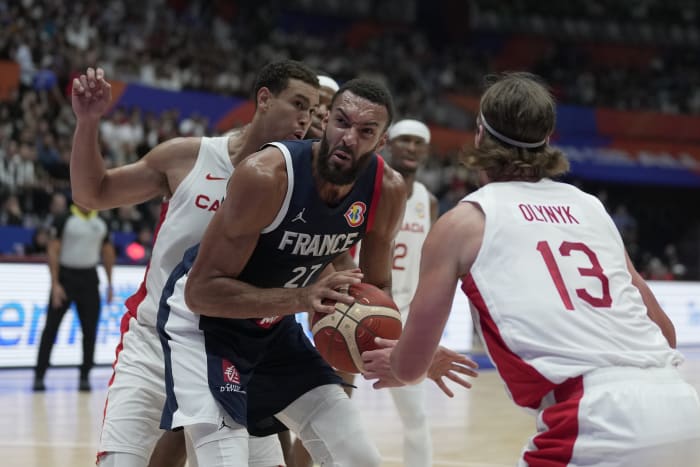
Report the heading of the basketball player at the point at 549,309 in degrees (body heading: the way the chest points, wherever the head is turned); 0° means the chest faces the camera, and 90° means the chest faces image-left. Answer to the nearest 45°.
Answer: approximately 135°

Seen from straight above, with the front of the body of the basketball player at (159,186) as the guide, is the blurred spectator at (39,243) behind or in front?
behind

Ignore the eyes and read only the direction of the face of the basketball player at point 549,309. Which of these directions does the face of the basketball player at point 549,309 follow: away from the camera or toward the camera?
away from the camera

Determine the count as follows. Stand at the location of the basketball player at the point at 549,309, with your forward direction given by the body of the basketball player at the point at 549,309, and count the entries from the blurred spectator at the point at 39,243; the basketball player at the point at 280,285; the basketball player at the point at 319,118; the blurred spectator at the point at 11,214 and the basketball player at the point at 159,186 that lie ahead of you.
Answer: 5

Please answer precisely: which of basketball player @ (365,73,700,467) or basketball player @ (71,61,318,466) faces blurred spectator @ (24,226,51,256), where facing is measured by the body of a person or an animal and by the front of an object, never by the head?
basketball player @ (365,73,700,467)

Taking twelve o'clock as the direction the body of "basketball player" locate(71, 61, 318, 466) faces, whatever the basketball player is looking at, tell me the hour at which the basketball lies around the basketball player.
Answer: The basketball is roughly at 12 o'clock from the basketball player.

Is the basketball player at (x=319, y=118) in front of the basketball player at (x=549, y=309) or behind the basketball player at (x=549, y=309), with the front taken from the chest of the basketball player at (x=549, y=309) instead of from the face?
in front

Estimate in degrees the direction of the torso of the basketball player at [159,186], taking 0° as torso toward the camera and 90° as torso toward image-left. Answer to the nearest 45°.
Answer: approximately 315°

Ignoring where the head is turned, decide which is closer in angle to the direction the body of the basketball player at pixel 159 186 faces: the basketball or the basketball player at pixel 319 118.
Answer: the basketball

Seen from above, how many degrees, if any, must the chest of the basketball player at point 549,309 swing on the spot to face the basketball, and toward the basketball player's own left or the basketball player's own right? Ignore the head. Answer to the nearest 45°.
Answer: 0° — they already face it

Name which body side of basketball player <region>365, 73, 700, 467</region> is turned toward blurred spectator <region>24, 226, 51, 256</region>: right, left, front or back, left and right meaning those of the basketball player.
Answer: front

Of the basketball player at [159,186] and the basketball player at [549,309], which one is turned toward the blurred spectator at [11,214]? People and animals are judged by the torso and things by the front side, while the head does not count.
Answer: the basketball player at [549,309]

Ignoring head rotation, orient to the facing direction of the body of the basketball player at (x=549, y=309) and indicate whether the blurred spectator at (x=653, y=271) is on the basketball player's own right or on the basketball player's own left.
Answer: on the basketball player's own right

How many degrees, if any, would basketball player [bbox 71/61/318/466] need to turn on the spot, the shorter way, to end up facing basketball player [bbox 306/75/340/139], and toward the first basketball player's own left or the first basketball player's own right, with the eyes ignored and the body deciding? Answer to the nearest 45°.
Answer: approximately 90° to the first basketball player's own left

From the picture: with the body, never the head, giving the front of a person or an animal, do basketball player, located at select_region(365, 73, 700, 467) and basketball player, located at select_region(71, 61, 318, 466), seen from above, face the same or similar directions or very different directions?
very different directions

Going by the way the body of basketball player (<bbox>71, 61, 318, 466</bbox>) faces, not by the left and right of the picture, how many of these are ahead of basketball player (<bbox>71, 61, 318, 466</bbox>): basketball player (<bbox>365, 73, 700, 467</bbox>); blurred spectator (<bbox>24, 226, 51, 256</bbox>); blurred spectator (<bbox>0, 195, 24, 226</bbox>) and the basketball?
2
